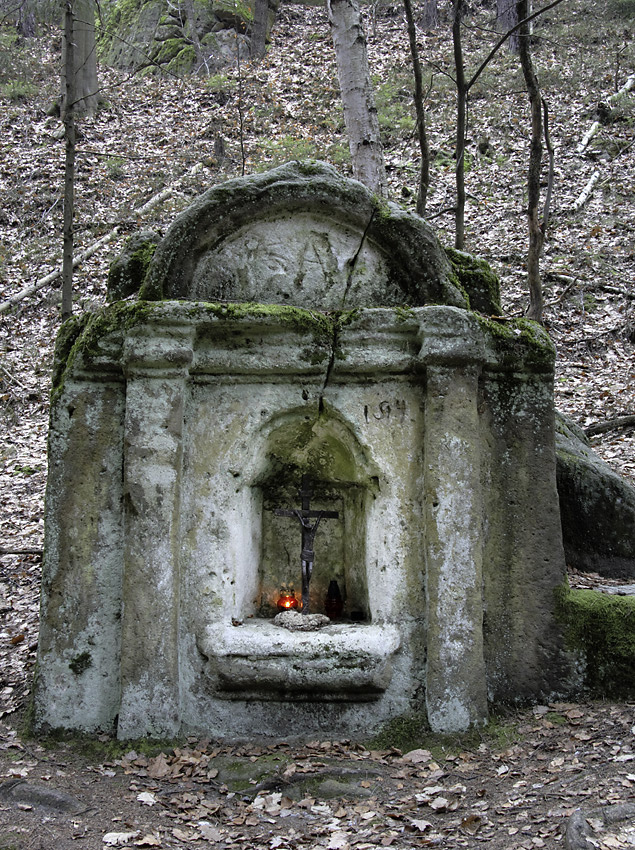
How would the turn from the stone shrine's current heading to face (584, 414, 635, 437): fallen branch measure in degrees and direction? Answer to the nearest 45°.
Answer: approximately 135° to its left

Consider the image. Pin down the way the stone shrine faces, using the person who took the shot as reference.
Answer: facing the viewer

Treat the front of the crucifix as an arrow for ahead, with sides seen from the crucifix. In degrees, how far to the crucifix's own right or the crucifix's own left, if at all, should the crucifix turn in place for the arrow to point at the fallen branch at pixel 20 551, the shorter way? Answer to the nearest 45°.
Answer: approximately 135° to the crucifix's own right

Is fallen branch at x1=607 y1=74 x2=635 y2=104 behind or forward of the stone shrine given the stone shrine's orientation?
behind

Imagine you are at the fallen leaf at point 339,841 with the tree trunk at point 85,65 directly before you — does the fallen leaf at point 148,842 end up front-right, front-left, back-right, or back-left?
front-left

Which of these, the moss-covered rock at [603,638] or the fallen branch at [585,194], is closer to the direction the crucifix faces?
the moss-covered rock

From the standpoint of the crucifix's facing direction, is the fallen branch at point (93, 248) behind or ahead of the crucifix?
behind

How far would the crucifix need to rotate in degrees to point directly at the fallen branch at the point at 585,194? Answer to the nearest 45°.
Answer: approximately 135° to its left

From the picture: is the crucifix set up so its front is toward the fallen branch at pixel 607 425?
no

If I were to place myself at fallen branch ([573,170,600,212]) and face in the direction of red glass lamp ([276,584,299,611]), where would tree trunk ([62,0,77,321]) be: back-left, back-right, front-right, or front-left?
front-right

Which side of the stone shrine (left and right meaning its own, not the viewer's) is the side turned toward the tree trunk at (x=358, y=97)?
back

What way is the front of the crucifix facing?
toward the camera
